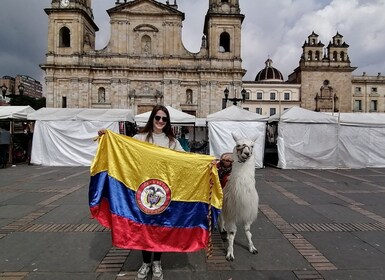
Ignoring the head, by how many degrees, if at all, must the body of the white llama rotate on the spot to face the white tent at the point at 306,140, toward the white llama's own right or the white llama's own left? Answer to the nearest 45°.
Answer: approximately 180°

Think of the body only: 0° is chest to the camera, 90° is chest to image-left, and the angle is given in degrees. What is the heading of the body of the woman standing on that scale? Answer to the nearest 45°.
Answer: approximately 0°

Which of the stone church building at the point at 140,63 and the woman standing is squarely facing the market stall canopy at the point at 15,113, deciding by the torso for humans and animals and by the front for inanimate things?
the stone church building

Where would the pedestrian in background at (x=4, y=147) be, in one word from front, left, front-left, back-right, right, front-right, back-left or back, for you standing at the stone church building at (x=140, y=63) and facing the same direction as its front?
front

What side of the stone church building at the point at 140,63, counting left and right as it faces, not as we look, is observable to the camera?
front

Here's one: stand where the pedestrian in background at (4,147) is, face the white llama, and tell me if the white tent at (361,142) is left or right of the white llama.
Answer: left

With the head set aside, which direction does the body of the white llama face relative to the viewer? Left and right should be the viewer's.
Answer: facing the viewer

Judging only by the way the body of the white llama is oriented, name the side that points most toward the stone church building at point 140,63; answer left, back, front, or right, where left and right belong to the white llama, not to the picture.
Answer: back

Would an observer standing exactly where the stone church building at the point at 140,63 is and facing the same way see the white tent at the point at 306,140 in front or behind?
in front

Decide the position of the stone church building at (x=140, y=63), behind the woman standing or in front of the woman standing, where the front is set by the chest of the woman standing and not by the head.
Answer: behind

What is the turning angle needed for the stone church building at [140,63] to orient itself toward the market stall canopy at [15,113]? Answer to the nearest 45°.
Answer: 0° — it already faces it

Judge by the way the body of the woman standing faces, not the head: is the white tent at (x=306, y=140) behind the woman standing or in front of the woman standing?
behind

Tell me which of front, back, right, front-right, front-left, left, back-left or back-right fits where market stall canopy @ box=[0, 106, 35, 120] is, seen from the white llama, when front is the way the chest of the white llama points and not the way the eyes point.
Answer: back-right

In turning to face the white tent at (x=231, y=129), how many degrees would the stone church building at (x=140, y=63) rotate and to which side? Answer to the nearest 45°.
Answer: approximately 45° to its left
